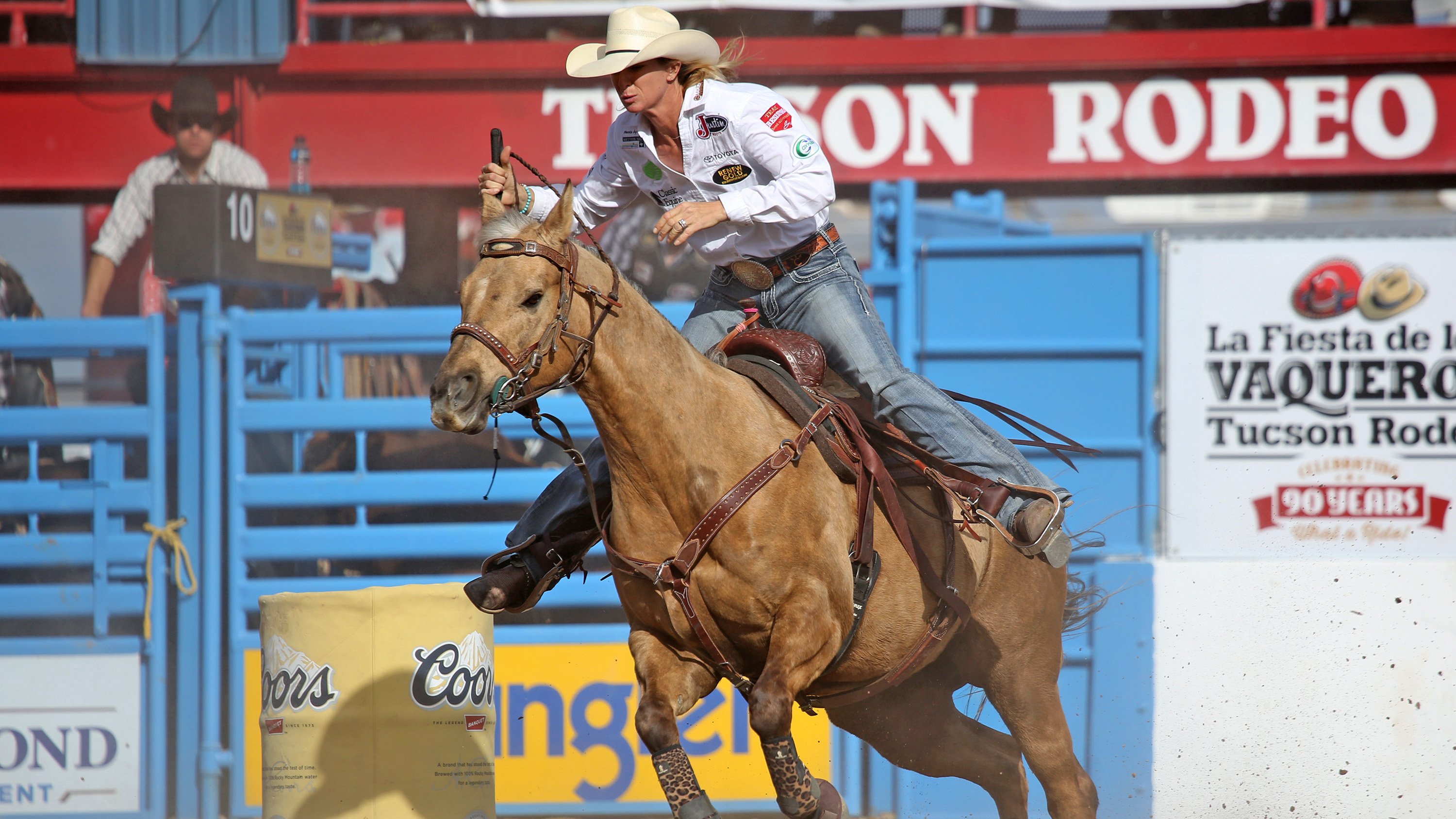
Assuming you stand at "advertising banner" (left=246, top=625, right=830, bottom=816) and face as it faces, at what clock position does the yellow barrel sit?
The yellow barrel is roughly at 1 o'clock from the advertising banner.

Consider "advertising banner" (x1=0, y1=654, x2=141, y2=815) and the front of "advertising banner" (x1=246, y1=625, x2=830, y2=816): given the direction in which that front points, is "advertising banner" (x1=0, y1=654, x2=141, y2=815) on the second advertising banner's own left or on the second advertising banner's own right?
on the second advertising banner's own right

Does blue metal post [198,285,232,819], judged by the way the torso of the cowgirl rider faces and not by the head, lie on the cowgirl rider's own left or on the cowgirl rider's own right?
on the cowgirl rider's own right

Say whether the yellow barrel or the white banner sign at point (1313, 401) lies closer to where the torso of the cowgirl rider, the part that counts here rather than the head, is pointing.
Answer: the yellow barrel

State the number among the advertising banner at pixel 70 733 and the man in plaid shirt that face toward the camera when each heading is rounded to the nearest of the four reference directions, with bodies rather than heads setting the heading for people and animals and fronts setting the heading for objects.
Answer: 2

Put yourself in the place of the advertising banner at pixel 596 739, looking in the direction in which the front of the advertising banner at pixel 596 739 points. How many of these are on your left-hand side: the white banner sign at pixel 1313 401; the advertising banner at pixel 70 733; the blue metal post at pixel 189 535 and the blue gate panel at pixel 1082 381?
2

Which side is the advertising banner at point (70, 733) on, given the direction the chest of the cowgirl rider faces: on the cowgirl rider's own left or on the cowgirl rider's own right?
on the cowgirl rider's own right

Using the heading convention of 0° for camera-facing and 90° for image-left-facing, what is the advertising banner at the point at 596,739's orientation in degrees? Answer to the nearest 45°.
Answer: approximately 0°

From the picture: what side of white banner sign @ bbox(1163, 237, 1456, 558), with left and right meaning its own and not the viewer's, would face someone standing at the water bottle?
right

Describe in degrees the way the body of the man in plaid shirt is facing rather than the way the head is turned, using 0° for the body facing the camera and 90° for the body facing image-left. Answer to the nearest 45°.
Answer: approximately 0°
